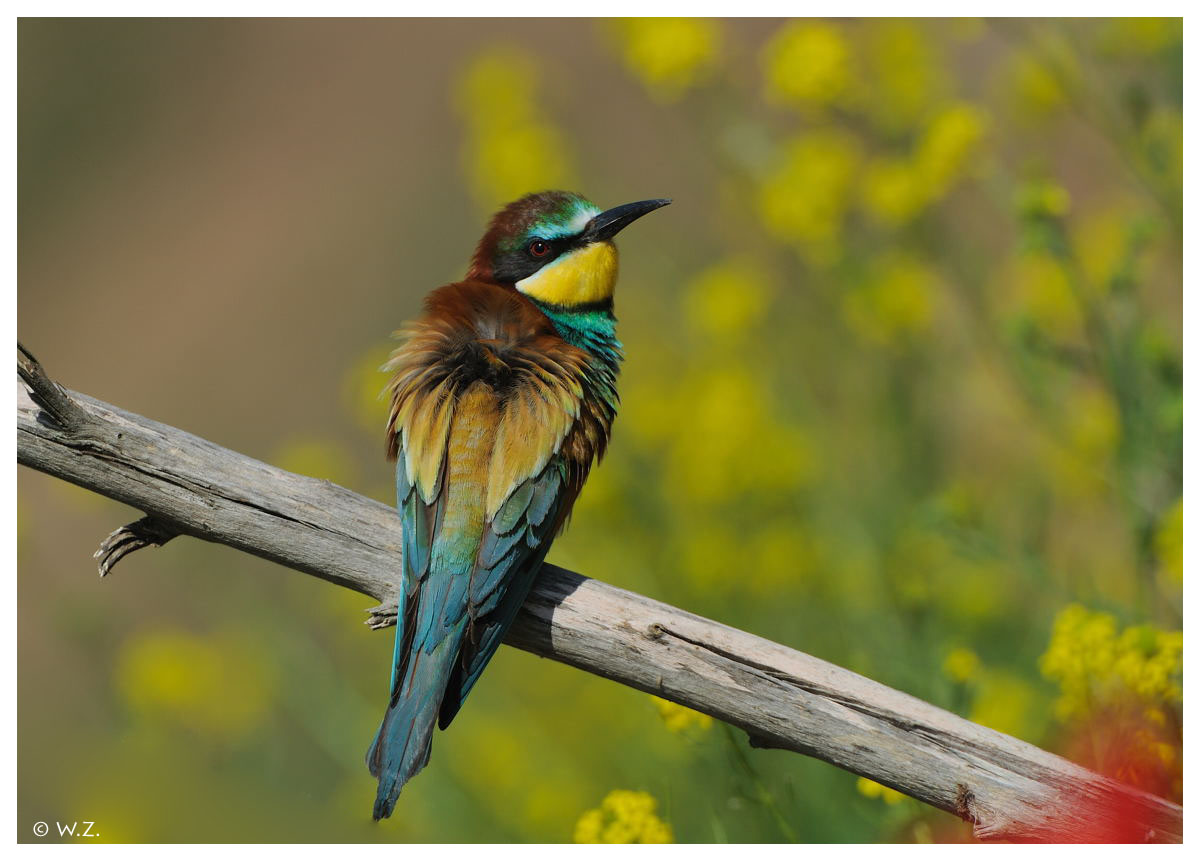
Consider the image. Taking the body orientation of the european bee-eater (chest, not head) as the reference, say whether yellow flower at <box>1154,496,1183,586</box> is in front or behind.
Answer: in front

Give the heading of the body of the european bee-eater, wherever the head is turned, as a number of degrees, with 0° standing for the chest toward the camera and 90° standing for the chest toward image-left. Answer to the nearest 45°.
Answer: approximately 225°

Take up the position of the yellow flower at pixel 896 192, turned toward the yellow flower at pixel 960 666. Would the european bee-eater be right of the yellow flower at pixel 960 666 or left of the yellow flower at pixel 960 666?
right

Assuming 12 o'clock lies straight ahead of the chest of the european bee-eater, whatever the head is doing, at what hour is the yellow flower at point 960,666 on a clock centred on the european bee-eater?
The yellow flower is roughly at 2 o'clock from the european bee-eater.

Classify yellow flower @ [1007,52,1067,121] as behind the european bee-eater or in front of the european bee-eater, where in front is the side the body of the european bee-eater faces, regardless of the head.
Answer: in front
